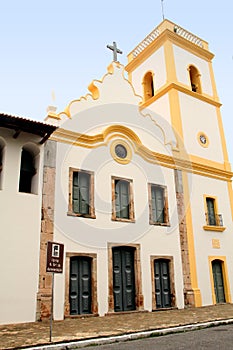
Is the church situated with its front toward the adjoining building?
no

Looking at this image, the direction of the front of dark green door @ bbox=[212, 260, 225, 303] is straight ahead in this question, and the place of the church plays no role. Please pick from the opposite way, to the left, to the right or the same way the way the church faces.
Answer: the same way

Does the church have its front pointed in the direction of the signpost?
no

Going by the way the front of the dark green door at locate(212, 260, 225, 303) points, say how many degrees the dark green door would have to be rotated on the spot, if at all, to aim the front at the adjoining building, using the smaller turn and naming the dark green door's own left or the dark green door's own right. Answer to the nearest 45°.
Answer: approximately 90° to the dark green door's own right

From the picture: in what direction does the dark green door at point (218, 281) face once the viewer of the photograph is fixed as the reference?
facing the viewer and to the right of the viewer

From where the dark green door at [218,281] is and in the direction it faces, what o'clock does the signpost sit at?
The signpost is roughly at 2 o'clock from the dark green door.
